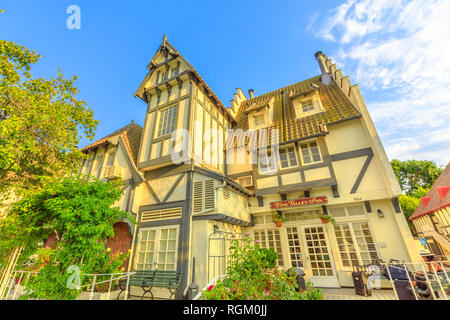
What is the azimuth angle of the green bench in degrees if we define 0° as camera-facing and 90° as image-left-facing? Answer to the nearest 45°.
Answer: approximately 0°

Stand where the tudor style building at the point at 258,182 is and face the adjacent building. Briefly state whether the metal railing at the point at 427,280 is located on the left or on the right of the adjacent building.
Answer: right

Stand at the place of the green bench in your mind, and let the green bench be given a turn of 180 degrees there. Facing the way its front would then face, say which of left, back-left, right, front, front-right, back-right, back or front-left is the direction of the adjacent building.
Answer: right

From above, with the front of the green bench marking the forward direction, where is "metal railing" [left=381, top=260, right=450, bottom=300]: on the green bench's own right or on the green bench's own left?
on the green bench's own left

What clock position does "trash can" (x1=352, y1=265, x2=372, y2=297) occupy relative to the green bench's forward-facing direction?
The trash can is roughly at 10 o'clock from the green bench.

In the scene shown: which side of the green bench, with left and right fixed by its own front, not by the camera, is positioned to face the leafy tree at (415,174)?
left

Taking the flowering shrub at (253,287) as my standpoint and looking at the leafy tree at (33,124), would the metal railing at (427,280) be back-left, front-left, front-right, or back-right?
back-right

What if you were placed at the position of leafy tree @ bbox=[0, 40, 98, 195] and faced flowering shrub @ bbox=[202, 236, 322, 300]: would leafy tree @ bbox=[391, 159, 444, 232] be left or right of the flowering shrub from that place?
left

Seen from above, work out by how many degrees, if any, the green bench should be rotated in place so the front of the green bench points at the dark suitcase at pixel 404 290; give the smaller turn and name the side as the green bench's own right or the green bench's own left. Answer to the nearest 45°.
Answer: approximately 45° to the green bench's own left

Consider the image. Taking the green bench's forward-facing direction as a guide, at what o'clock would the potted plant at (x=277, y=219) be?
The potted plant is roughly at 9 o'clock from the green bench.
